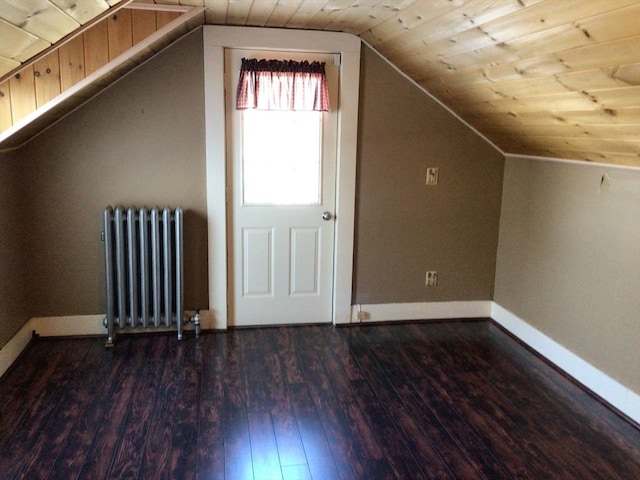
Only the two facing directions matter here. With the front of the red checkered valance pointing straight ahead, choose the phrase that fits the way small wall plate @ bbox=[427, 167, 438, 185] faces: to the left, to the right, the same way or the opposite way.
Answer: the same way

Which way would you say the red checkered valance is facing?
toward the camera

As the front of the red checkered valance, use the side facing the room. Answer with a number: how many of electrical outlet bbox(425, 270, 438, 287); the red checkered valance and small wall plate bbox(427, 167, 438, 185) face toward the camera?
3

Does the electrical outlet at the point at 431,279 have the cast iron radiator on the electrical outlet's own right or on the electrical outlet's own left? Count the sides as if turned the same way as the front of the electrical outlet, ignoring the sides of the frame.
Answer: on the electrical outlet's own right

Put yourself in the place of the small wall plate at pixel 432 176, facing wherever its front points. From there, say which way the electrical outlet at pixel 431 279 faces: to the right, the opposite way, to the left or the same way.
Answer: the same way

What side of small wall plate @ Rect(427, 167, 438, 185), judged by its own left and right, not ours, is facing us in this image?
front

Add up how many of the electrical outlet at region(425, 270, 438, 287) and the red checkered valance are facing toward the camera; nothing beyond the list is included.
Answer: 2

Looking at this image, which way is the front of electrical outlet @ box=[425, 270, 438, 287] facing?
toward the camera

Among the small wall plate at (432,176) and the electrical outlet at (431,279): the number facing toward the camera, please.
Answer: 2

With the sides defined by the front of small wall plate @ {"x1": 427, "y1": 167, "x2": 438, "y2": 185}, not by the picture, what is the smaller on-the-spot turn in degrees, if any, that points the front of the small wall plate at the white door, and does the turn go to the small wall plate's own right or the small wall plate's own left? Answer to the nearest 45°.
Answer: approximately 90° to the small wall plate's own right

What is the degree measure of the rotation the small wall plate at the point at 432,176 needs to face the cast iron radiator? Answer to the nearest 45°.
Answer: approximately 45° to its right

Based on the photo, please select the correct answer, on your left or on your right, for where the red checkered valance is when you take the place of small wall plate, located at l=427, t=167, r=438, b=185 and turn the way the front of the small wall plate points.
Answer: on your right
